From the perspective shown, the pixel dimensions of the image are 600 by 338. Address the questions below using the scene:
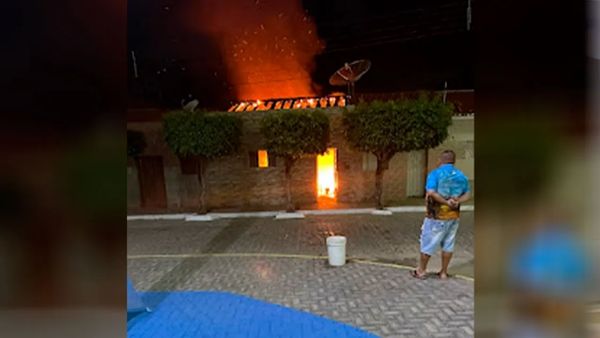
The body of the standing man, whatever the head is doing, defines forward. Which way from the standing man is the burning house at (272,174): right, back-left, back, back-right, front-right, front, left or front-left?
front

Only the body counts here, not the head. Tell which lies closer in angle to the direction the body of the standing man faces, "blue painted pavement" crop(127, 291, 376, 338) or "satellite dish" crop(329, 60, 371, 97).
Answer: the satellite dish

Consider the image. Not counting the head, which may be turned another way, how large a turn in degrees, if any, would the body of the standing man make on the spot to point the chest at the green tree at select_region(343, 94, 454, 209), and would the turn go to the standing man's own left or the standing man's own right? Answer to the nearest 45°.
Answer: approximately 45° to the standing man's own right

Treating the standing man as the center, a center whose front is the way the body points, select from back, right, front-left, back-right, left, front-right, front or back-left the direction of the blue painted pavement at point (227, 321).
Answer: left

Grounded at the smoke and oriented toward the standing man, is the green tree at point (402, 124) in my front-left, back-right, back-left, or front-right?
front-left

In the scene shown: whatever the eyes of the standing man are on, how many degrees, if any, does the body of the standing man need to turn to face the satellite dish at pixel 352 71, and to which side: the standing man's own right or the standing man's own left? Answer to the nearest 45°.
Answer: approximately 45° to the standing man's own right

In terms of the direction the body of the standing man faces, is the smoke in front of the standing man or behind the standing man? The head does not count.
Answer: in front

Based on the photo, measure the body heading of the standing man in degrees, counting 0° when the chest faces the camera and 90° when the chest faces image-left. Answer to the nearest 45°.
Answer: approximately 135°

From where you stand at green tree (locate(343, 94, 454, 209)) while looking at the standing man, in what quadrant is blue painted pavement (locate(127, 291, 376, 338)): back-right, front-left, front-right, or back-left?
front-right

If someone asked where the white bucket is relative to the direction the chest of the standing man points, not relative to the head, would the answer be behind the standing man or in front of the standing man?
in front

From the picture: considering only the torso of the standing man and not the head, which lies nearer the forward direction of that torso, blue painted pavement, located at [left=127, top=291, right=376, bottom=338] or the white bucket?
the white bucket
